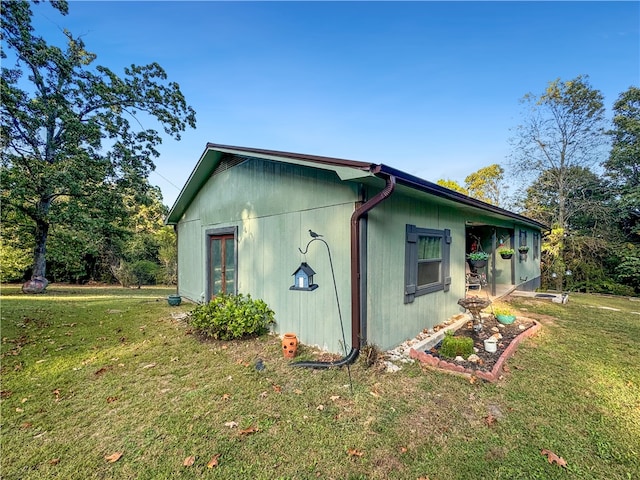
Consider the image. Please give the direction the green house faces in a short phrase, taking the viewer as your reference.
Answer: facing the viewer and to the right of the viewer

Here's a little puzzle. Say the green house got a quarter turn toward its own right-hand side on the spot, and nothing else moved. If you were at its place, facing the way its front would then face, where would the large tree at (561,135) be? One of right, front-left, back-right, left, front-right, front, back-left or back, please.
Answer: back

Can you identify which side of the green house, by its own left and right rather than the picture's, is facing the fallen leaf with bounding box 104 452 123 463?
right

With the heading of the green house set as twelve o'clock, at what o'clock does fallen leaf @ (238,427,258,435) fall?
The fallen leaf is roughly at 2 o'clock from the green house.

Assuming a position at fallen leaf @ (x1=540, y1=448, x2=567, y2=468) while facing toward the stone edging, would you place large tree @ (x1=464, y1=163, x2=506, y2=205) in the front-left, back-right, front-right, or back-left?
front-right

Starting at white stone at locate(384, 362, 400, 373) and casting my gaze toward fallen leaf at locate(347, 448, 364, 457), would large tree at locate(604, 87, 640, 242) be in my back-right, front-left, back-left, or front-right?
back-left

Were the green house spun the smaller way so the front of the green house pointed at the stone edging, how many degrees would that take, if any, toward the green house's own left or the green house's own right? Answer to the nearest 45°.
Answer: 0° — it already faces it

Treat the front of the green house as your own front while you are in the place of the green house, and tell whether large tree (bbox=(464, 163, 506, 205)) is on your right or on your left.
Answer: on your left

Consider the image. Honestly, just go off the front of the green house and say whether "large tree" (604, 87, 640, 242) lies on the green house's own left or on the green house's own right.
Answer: on the green house's own left

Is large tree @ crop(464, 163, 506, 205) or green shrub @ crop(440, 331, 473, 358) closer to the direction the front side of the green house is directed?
the green shrub
